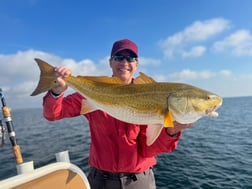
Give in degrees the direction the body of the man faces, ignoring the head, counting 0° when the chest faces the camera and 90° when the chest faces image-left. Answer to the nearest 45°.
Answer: approximately 0°
